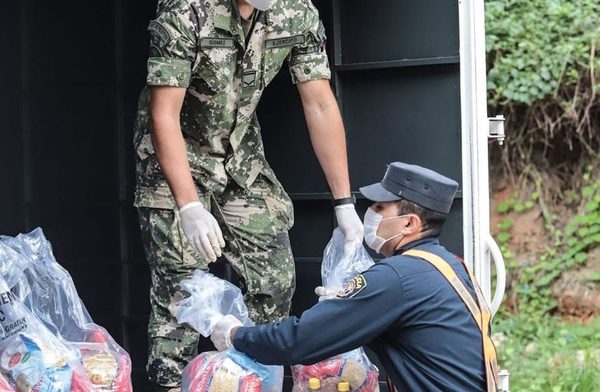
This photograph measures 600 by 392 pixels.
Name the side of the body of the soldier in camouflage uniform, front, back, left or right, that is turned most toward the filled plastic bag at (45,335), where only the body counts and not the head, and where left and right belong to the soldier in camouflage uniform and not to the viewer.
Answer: right

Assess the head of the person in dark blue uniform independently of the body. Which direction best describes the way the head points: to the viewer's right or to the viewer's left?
to the viewer's left

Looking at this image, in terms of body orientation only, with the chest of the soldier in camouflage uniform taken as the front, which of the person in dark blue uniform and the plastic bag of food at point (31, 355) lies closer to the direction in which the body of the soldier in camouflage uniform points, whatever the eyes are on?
the person in dark blue uniform

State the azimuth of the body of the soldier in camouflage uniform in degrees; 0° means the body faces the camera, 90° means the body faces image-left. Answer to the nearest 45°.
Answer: approximately 315°

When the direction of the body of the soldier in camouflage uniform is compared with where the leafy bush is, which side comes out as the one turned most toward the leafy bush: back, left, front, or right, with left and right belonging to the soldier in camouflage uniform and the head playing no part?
left

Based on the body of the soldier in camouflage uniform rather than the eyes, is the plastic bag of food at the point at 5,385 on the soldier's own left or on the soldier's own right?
on the soldier's own right
